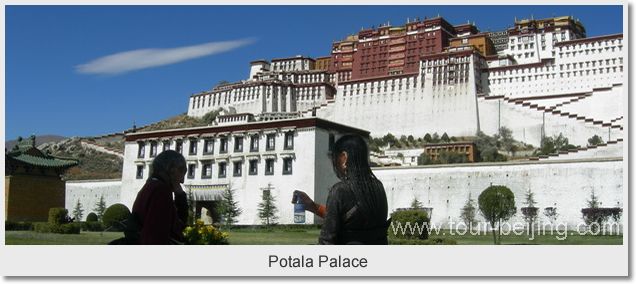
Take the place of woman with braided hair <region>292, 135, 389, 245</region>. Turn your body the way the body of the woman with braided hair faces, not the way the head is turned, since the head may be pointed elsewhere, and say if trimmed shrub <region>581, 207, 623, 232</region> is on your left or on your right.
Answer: on your right

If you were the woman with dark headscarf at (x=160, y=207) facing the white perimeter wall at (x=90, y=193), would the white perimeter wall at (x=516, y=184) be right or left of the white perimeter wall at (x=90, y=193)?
right

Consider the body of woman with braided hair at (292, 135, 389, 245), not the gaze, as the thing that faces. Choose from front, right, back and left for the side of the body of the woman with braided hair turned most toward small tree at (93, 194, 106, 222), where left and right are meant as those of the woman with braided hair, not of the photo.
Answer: front

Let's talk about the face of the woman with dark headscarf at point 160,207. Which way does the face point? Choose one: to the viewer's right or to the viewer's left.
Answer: to the viewer's right

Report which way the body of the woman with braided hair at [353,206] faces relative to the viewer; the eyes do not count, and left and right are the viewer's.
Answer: facing away from the viewer and to the left of the viewer
